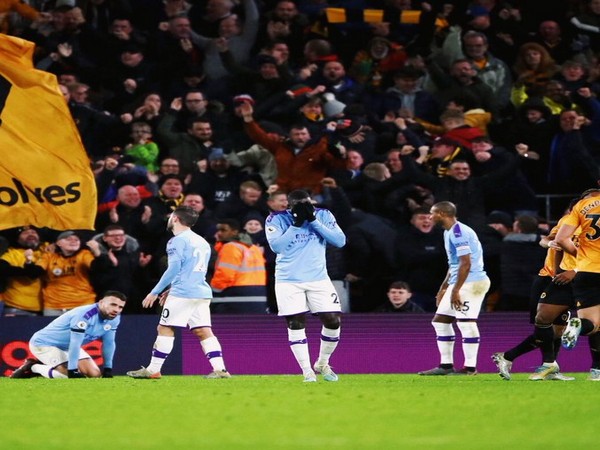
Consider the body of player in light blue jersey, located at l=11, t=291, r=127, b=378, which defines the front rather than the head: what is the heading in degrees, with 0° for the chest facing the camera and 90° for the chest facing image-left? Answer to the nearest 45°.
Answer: approximately 315°

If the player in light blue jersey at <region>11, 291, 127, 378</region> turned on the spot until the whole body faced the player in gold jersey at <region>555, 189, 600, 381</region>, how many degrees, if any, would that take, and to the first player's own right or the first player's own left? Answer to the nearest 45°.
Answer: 0° — they already face them

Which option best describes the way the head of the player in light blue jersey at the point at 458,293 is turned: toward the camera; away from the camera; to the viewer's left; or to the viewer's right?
to the viewer's left

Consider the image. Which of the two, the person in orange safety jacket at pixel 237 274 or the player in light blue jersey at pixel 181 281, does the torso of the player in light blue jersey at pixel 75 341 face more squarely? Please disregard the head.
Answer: the player in light blue jersey

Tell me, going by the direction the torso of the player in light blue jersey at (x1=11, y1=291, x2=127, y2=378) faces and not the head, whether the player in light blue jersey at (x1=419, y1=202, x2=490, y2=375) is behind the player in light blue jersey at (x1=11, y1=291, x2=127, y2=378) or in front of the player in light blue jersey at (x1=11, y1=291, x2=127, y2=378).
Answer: in front

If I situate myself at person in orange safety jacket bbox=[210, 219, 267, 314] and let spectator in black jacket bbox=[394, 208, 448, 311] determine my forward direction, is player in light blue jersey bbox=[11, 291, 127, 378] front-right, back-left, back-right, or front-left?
back-right

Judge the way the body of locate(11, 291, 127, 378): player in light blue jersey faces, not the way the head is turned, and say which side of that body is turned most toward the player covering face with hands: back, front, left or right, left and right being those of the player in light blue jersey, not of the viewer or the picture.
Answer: front

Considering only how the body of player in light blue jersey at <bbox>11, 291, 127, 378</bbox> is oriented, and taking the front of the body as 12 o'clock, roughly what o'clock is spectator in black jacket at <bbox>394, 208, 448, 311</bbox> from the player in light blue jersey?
The spectator in black jacket is roughly at 10 o'clock from the player in light blue jersey.

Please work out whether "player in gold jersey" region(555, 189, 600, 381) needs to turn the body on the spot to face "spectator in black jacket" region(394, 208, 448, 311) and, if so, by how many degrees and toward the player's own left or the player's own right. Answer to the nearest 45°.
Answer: approximately 90° to the player's own left
